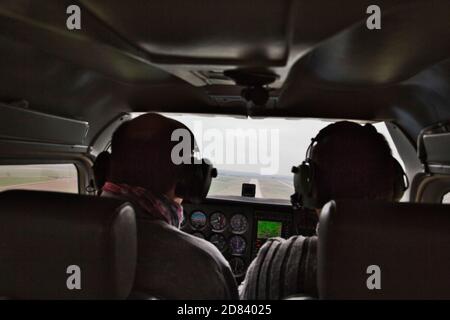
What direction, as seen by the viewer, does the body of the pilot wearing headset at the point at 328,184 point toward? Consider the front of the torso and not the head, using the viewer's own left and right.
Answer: facing away from the viewer
